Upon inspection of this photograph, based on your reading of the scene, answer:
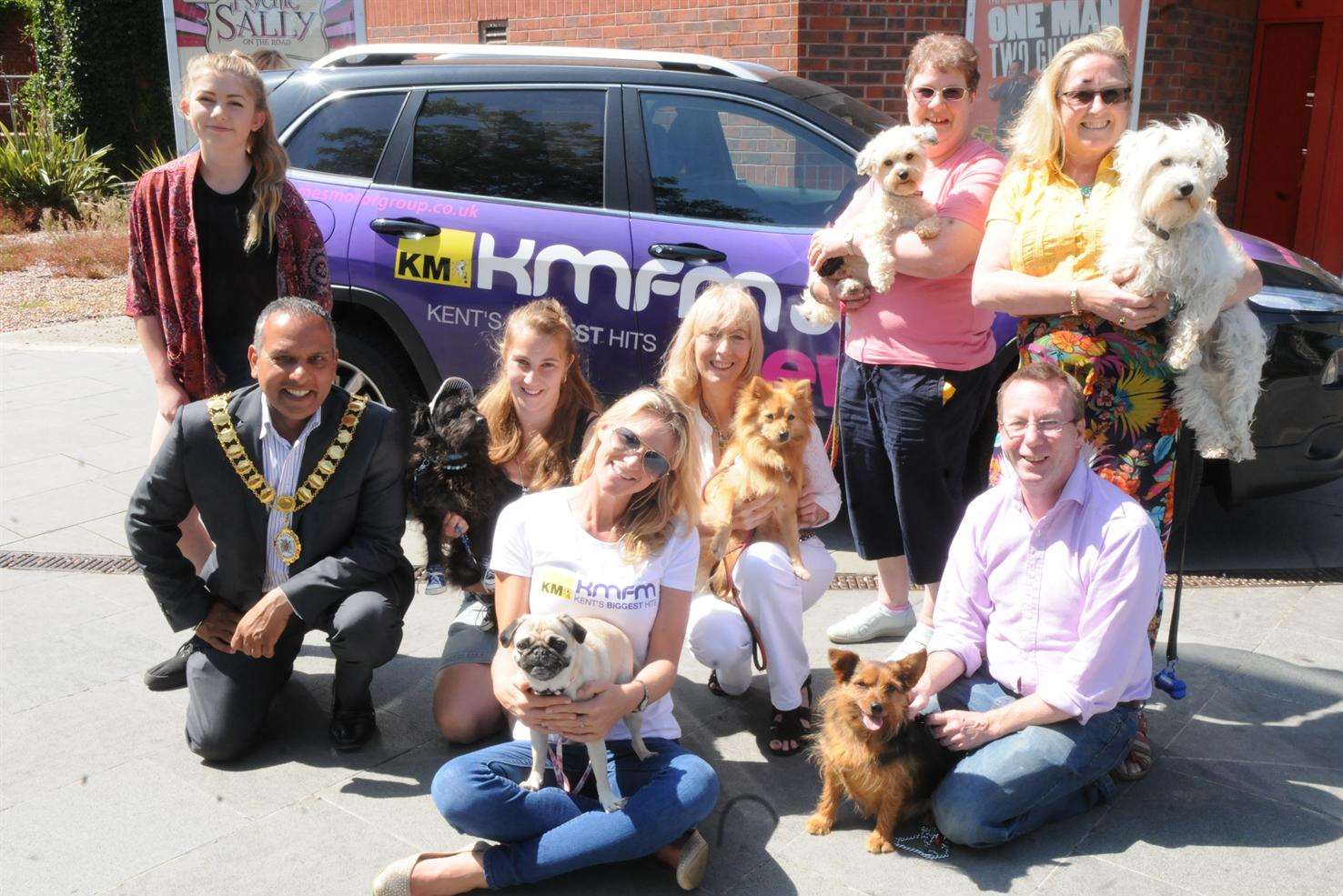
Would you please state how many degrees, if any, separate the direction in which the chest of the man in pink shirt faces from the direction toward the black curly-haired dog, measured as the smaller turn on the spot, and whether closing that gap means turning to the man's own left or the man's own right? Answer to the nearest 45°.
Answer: approximately 45° to the man's own right

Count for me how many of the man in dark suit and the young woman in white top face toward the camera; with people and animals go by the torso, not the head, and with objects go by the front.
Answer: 2

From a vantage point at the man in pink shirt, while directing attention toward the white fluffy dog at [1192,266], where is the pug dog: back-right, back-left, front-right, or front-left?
back-left

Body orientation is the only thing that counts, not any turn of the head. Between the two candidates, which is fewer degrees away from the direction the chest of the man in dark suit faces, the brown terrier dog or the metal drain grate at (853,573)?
the brown terrier dog

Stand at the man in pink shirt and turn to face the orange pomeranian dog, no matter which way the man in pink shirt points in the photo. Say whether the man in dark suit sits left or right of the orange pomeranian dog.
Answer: left

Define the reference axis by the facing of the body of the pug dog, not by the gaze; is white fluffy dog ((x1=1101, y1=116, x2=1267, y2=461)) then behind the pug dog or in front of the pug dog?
behind

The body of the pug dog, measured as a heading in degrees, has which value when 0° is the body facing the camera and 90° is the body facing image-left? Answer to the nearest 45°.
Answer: approximately 45°

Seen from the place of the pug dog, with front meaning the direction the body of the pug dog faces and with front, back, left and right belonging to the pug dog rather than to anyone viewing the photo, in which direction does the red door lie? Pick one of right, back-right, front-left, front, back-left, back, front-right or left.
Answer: back
